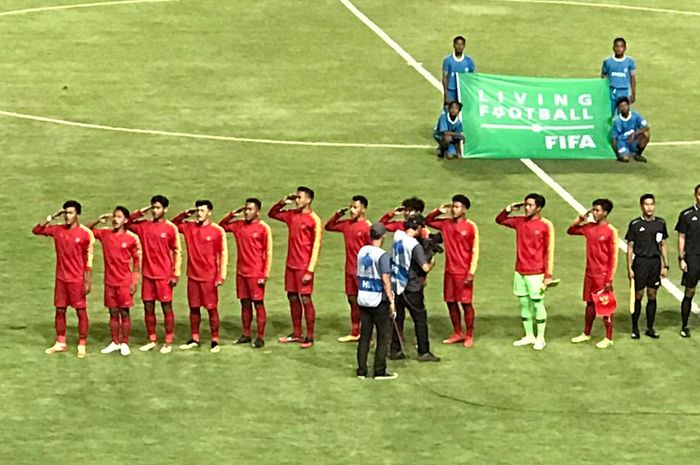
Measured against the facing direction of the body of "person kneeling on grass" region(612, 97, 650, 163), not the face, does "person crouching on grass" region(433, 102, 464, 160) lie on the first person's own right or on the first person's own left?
on the first person's own right

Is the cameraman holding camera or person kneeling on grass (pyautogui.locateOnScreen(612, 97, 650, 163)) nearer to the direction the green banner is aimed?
the cameraman holding camera

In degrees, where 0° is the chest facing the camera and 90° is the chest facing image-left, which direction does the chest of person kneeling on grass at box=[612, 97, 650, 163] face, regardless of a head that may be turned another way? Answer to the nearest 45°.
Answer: approximately 0°

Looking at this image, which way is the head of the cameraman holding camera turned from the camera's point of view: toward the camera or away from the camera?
away from the camera

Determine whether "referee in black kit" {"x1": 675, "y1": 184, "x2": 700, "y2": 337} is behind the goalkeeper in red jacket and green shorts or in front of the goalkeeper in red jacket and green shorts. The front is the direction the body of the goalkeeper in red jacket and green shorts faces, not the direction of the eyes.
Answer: behind

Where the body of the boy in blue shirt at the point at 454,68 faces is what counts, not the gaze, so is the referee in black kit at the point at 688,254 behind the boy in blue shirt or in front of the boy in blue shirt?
in front

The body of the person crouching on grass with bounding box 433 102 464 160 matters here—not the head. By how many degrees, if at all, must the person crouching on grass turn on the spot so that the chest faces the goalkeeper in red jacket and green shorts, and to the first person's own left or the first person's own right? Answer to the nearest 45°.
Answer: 0° — they already face them

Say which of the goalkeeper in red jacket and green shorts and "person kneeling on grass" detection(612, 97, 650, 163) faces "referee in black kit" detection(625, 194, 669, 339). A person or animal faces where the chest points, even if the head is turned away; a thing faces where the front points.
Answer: the person kneeling on grass

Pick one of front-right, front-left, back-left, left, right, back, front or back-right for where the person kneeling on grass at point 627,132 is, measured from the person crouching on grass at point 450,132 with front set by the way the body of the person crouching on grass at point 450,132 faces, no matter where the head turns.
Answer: left
